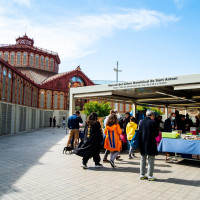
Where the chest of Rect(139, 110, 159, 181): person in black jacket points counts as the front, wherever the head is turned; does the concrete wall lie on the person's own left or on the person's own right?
on the person's own left

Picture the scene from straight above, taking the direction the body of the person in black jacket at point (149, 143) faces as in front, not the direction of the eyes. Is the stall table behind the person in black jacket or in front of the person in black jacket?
in front

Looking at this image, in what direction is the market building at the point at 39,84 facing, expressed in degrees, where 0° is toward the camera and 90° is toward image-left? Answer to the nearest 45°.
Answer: approximately 315°

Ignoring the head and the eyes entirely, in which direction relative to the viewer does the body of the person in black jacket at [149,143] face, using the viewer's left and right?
facing away from the viewer and to the right of the viewer

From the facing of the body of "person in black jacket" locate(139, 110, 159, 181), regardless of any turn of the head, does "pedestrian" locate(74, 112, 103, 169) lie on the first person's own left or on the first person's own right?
on the first person's own left

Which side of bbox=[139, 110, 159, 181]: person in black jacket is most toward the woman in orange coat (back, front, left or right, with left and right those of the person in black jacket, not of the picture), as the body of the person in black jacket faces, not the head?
left
